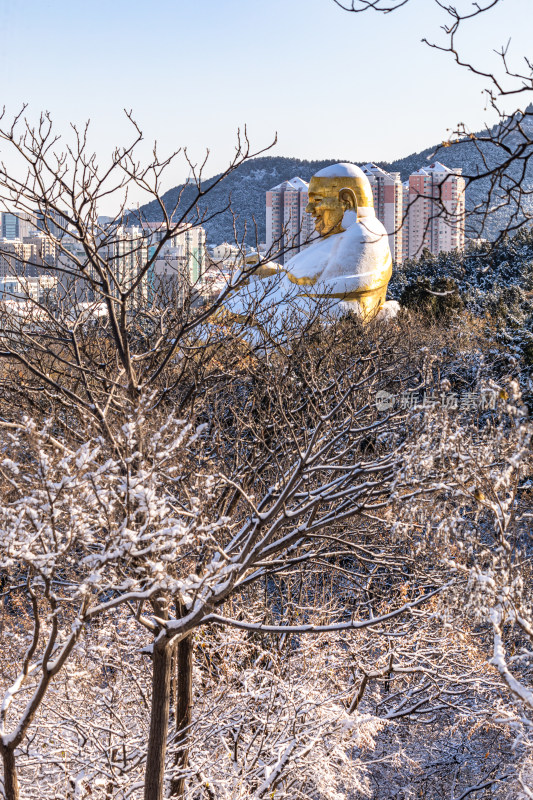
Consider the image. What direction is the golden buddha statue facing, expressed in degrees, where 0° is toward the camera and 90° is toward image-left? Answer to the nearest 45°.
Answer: approximately 90°
